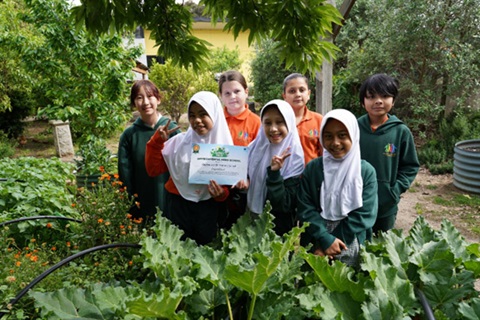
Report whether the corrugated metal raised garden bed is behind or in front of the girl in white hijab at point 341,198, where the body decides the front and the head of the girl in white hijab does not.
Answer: behind

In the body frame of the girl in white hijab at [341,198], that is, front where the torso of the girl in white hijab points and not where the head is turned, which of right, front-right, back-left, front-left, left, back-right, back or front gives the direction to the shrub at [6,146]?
back-right

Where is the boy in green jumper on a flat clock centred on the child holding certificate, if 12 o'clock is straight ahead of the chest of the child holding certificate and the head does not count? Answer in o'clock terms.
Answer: The boy in green jumper is roughly at 9 o'clock from the child holding certificate.

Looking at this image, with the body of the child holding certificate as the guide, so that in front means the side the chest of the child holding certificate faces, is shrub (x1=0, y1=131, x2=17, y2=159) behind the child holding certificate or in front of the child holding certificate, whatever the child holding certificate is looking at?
behind

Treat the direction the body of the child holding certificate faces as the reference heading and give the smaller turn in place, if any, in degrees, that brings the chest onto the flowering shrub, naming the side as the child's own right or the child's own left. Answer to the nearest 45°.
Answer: approximately 90° to the child's own right

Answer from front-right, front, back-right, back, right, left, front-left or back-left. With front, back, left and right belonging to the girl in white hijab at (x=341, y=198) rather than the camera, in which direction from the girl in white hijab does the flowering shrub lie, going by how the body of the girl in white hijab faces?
right

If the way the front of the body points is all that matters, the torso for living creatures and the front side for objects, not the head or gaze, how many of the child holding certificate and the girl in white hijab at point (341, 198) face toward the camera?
2

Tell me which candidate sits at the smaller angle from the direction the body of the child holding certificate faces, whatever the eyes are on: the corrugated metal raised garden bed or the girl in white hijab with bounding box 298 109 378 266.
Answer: the girl in white hijab

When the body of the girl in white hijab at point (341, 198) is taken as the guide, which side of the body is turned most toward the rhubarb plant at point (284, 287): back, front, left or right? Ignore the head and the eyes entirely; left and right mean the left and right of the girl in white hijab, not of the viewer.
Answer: front

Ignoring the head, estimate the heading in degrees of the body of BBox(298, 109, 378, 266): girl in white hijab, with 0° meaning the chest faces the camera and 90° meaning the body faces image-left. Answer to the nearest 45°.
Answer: approximately 0°

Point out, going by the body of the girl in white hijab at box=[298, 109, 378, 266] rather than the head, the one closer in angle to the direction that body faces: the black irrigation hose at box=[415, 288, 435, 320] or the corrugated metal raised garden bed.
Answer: the black irrigation hose
